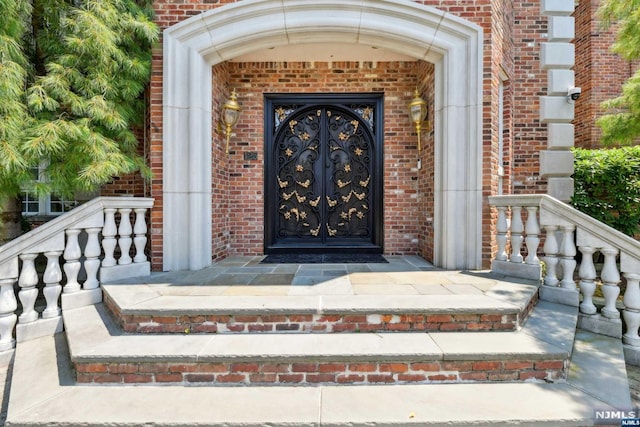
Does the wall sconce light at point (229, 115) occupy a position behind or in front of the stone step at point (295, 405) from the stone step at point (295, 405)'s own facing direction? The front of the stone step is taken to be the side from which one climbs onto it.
behind

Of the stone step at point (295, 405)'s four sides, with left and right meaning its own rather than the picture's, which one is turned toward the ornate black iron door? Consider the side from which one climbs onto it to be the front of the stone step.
back

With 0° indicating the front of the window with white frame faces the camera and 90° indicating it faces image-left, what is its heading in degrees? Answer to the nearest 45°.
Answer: approximately 0°

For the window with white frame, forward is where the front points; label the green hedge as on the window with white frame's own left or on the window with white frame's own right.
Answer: on the window with white frame's own left

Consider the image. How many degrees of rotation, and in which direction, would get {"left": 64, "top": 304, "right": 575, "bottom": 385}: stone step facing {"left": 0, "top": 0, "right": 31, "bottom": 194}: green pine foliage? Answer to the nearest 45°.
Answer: approximately 90° to its right

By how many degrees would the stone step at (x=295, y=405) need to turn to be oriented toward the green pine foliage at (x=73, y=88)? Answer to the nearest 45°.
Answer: approximately 135° to its right

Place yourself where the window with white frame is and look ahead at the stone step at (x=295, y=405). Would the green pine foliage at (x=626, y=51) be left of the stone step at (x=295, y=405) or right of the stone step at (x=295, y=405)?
left

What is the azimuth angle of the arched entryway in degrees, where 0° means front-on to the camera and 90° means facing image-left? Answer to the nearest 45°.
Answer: approximately 0°

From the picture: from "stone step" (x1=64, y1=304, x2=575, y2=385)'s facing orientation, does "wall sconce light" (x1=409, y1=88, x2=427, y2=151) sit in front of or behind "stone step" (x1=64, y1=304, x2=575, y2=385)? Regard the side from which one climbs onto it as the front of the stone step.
behind

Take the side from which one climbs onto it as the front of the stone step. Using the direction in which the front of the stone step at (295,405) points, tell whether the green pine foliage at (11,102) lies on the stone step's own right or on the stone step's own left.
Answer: on the stone step's own right
